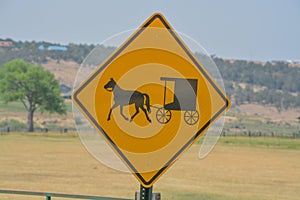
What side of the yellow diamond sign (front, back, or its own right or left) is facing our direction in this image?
front
